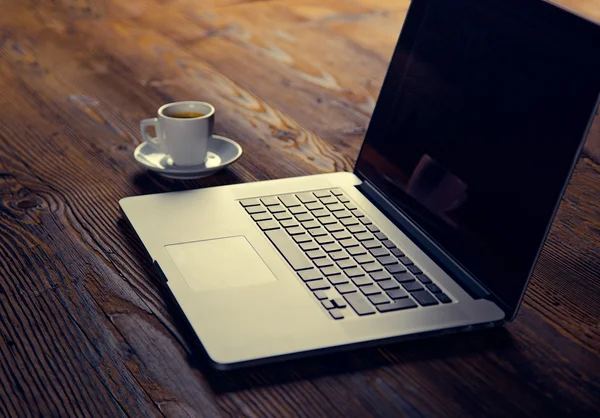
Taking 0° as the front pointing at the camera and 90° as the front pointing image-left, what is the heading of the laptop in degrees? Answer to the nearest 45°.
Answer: approximately 90°
